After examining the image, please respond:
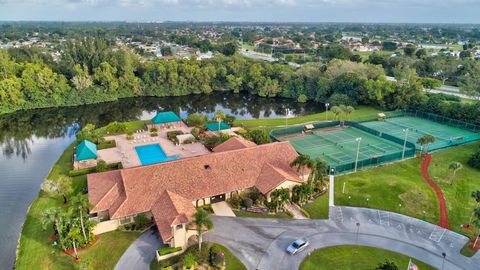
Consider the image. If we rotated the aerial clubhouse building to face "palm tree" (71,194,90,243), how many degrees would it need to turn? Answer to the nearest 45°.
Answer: approximately 45° to its right

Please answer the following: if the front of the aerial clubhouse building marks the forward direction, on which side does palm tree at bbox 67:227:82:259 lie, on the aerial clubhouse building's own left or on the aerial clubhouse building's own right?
on the aerial clubhouse building's own right

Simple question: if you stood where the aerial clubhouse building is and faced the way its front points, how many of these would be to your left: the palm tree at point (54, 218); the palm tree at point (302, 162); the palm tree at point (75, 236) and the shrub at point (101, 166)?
1

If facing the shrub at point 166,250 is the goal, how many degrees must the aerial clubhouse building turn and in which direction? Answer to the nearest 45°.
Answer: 0° — it already faces it

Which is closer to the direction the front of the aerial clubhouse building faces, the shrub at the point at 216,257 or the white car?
the shrub

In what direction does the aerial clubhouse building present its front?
toward the camera

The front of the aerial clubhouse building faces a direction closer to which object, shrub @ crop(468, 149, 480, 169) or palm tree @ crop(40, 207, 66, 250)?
the palm tree

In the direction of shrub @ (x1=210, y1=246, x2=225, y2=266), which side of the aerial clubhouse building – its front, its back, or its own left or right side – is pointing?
front

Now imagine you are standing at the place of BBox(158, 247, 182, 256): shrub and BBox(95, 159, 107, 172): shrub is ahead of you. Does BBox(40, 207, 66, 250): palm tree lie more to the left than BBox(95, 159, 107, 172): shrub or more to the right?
left

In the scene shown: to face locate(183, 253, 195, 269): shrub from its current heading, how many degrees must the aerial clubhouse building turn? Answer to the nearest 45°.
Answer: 0° — it already faces it

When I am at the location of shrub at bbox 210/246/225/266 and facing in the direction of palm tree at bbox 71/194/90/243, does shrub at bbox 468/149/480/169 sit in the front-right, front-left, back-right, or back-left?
back-right

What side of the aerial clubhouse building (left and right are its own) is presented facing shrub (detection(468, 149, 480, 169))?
left

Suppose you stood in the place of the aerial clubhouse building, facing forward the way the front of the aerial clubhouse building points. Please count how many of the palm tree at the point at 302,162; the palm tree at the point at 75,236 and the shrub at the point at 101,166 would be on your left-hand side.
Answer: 1

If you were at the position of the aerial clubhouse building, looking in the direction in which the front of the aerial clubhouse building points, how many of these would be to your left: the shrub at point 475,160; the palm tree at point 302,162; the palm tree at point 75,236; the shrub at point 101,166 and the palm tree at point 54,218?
2
